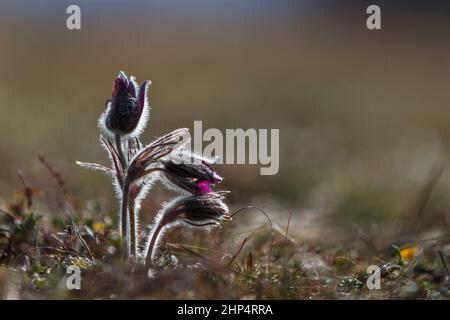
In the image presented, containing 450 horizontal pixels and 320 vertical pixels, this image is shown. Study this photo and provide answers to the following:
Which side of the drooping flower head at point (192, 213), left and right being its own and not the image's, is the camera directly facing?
right

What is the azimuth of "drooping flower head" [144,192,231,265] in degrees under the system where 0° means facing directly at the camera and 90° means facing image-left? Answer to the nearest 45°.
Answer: approximately 270°
